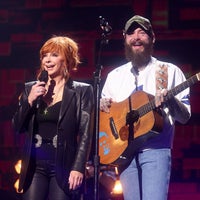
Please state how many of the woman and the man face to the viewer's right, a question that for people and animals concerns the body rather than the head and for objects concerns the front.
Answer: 0

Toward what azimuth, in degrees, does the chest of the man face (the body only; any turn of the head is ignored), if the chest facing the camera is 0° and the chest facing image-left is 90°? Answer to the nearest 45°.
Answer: approximately 0°

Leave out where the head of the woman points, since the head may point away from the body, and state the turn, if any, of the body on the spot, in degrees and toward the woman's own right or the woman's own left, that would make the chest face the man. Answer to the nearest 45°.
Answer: approximately 135° to the woman's own left

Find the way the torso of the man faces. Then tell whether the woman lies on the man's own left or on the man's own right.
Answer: on the man's own right

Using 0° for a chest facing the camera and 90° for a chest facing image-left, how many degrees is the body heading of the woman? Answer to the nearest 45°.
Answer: approximately 45°
